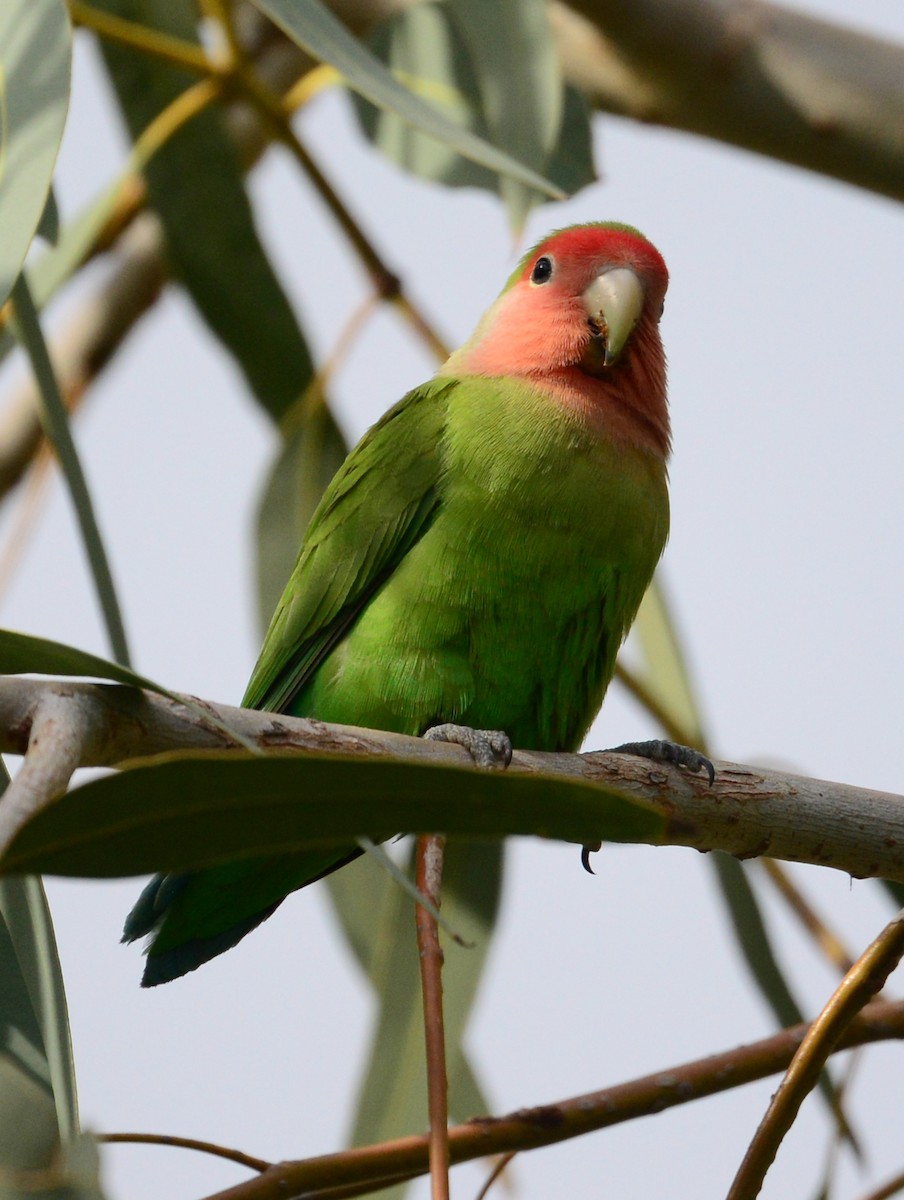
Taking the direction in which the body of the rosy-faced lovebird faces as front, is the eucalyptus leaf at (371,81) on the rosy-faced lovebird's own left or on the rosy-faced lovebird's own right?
on the rosy-faced lovebird's own right

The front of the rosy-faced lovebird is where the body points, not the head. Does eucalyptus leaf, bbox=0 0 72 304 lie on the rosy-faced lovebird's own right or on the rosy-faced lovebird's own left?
on the rosy-faced lovebird's own right

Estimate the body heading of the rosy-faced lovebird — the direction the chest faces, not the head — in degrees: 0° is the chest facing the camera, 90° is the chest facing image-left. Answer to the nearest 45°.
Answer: approximately 315°
